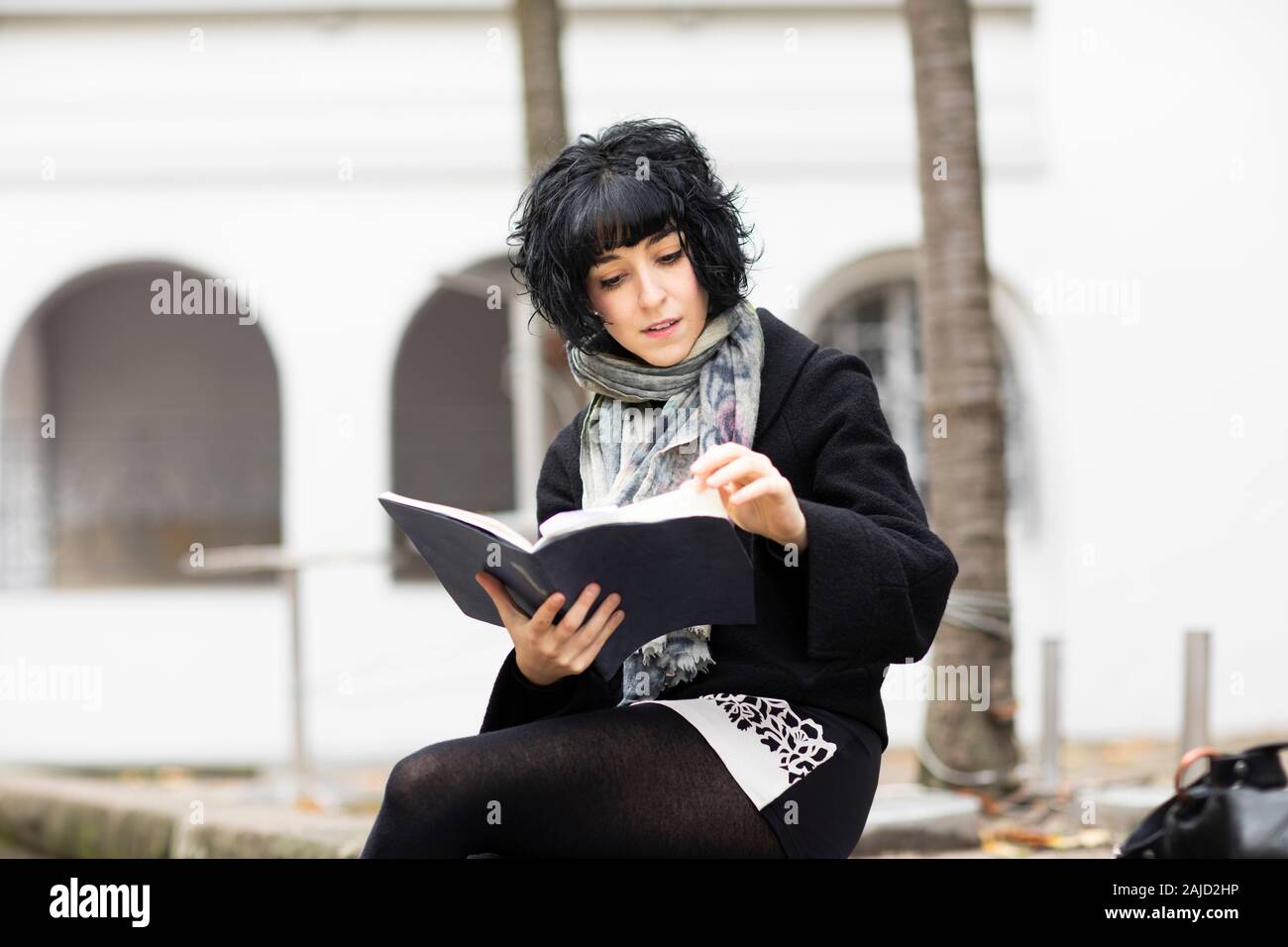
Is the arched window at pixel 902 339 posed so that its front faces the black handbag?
yes

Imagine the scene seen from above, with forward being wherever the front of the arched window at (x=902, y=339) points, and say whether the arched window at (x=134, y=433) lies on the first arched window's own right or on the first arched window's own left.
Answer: on the first arched window's own right

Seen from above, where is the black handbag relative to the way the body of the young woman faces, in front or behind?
behind

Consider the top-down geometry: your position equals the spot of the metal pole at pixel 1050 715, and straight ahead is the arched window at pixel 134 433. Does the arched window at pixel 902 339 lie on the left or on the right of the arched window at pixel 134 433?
right

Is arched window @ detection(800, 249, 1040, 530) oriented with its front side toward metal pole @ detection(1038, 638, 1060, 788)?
yes

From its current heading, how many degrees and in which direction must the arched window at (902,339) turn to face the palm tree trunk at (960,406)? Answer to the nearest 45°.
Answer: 0° — it already faces it

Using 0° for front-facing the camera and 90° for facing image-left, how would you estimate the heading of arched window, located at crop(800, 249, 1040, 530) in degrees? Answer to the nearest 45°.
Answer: approximately 0°

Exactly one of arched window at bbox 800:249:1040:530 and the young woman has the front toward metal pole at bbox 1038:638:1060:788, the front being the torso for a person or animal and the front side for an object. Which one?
the arched window

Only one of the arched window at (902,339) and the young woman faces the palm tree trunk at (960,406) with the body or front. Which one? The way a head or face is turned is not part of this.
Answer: the arched window

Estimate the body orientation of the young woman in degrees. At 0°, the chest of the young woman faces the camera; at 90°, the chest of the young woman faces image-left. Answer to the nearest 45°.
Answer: approximately 45°

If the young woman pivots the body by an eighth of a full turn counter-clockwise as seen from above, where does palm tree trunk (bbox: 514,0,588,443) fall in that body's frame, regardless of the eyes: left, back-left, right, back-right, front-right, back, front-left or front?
back
